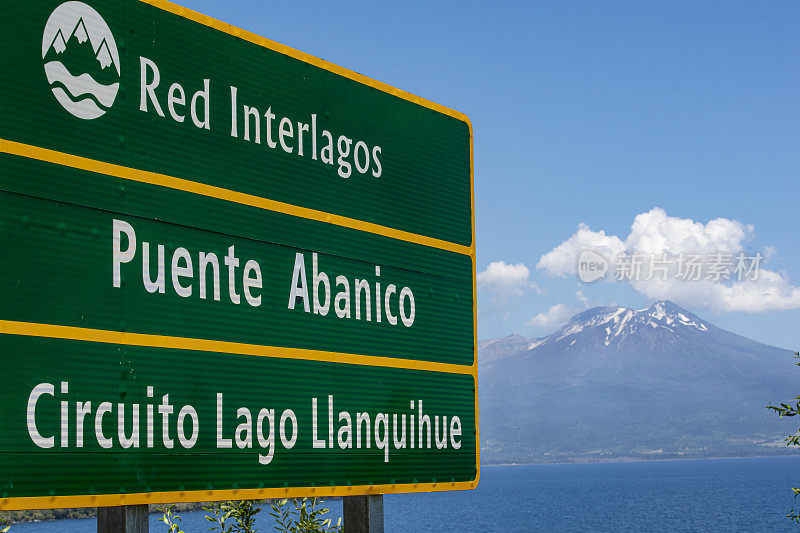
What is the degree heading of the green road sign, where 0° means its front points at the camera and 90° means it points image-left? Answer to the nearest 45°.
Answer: approximately 315°
